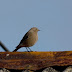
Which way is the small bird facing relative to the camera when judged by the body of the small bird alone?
to the viewer's right
